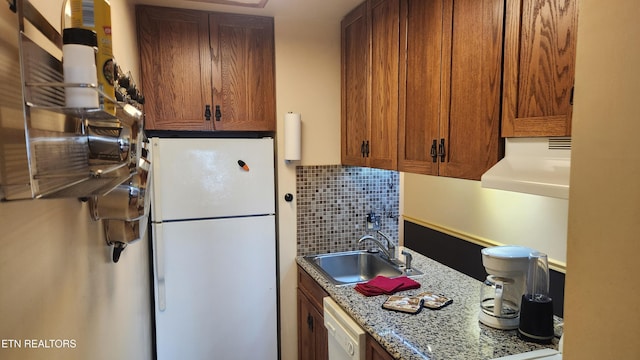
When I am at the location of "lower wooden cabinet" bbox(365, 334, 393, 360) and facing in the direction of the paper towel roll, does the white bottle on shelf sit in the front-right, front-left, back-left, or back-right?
back-left

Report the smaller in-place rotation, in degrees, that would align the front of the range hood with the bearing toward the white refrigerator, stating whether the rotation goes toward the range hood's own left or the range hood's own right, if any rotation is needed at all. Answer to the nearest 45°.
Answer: approximately 45° to the range hood's own right

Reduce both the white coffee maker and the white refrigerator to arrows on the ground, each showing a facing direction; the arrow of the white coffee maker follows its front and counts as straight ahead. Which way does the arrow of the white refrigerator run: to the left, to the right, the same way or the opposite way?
to the left

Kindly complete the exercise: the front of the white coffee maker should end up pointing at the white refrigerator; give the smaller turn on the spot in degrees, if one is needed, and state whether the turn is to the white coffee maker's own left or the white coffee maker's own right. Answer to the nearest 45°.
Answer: approximately 45° to the white coffee maker's own right

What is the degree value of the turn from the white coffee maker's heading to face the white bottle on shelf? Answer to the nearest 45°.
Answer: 0° — it already faces it

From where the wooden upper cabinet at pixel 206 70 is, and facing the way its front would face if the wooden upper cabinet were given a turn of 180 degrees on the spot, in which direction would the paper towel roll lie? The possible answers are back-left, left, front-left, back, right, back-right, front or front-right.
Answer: right

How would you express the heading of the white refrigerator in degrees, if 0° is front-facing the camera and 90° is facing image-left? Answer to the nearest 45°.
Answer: approximately 0°

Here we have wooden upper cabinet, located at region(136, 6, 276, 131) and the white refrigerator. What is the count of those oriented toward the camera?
2
